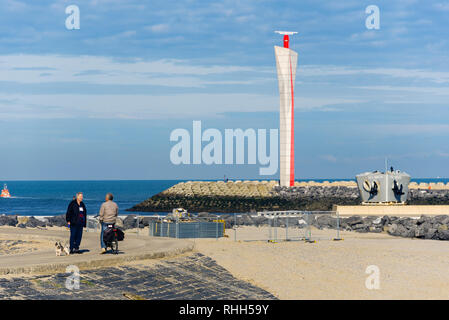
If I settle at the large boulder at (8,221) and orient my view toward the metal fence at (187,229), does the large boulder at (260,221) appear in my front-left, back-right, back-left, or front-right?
front-left

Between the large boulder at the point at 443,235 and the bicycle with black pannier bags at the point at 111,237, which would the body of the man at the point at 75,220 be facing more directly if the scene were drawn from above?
the bicycle with black pannier bags

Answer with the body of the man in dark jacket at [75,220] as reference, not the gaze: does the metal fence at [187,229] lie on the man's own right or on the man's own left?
on the man's own left

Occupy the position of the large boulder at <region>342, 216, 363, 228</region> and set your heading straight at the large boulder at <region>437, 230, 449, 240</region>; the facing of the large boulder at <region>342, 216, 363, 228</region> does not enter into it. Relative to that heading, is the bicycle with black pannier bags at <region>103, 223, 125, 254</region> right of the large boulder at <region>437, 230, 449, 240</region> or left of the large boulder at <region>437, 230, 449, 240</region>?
right

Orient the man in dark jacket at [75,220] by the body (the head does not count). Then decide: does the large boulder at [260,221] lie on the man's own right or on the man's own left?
on the man's own left

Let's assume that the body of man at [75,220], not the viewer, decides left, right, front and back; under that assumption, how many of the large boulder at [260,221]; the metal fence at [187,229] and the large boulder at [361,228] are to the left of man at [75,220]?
3

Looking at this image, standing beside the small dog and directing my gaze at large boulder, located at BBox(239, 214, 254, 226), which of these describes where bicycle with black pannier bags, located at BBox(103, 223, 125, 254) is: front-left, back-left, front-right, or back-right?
front-right

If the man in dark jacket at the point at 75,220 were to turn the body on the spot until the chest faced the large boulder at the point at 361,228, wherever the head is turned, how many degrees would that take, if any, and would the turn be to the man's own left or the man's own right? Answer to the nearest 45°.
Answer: approximately 90° to the man's own left

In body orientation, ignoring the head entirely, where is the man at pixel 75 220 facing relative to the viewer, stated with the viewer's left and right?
facing the viewer and to the right of the viewer

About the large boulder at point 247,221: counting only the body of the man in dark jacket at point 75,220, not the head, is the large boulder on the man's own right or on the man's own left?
on the man's own left

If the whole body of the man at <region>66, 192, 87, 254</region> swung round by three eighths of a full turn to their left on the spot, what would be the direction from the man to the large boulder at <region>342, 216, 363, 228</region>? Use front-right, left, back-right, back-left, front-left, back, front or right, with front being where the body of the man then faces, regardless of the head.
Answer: front-right

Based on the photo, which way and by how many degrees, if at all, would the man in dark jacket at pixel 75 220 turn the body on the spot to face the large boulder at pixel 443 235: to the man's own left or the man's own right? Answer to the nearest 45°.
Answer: approximately 90° to the man's own left

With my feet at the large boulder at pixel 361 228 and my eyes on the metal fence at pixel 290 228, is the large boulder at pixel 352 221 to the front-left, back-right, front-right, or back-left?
back-right

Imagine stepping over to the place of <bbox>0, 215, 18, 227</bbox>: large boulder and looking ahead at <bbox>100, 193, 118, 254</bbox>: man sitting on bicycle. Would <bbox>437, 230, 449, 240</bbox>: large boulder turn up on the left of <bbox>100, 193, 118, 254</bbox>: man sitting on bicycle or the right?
left
